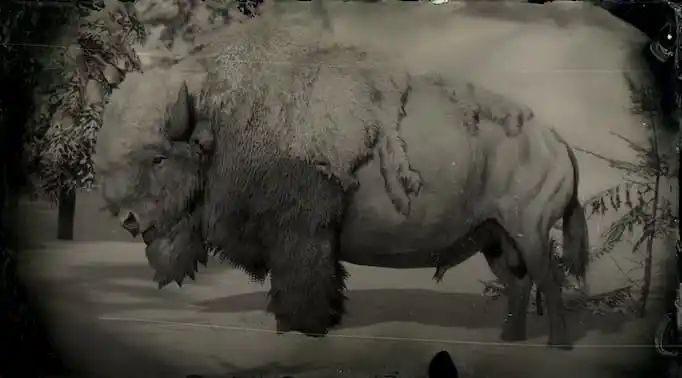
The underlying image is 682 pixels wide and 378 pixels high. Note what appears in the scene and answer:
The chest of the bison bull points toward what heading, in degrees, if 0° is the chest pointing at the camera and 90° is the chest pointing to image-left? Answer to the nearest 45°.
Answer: approximately 90°
